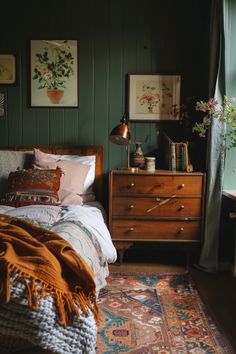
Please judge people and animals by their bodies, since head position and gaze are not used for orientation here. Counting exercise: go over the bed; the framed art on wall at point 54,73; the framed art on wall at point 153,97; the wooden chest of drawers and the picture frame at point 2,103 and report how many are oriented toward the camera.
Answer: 5

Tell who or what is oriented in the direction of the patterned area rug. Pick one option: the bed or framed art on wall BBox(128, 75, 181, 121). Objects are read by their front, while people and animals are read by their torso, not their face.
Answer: the framed art on wall

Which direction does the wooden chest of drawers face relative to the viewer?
toward the camera

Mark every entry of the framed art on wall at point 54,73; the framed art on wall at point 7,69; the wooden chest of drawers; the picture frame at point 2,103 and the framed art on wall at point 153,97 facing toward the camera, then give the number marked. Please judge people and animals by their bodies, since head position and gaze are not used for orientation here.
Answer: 5

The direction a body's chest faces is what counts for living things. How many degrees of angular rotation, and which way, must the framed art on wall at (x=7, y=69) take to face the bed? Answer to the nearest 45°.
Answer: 0° — it already faces it

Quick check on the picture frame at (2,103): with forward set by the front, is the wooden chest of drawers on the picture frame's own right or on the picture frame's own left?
on the picture frame's own left

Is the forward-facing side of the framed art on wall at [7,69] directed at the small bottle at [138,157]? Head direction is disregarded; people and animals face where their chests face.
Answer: no

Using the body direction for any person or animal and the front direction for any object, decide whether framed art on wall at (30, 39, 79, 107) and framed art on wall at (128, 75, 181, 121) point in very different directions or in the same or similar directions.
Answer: same or similar directions

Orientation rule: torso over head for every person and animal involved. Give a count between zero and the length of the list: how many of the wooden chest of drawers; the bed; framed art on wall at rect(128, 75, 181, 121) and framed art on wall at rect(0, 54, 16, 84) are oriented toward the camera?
4

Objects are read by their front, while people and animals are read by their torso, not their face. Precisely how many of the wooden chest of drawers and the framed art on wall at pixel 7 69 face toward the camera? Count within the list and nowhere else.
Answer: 2

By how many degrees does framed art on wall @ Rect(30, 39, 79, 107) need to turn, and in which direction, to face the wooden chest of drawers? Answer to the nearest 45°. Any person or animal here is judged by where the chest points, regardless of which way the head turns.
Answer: approximately 45° to its left

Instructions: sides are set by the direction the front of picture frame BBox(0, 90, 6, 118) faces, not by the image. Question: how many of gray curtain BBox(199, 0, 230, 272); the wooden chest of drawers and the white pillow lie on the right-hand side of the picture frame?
0

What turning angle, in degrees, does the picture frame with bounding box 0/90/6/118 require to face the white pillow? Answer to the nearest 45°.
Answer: approximately 45° to its left

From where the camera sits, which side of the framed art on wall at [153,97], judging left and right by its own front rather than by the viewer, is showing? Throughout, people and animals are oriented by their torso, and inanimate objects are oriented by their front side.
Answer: front

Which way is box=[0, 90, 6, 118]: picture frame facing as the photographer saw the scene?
facing the viewer

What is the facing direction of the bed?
toward the camera
